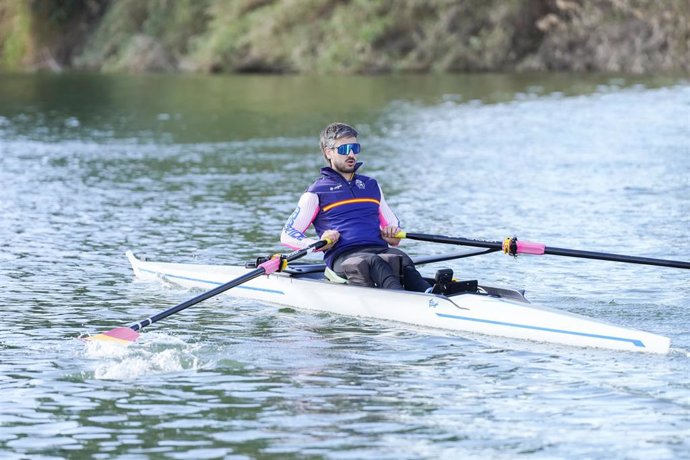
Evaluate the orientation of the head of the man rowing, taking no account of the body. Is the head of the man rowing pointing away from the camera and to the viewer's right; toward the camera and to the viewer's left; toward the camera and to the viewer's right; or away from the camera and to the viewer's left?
toward the camera and to the viewer's right
